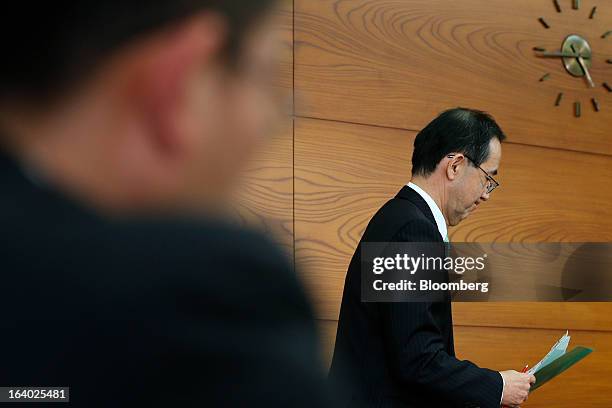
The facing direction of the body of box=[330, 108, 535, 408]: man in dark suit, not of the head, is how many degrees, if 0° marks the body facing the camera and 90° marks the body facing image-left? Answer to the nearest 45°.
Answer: approximately 270°

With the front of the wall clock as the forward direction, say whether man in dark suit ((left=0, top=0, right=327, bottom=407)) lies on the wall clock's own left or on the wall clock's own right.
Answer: on the wall clock's own right

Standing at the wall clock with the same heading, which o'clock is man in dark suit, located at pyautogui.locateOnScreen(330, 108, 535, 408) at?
The man in dark suit is roughly at 2 o'clock from the wall clock.

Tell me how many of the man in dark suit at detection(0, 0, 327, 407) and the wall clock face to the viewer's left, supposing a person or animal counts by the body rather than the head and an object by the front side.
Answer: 0

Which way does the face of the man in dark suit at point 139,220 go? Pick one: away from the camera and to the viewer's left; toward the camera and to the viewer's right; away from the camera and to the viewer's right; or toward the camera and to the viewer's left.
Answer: away from the camera and to the viewer's right

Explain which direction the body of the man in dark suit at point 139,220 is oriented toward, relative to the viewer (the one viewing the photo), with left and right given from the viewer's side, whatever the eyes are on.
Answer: facing away from the viewer and to the right of the viewer

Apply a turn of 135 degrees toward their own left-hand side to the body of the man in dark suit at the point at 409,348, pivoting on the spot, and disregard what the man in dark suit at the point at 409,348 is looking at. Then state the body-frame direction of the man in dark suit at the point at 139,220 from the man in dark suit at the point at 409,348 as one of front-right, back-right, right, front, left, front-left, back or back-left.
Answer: back-left

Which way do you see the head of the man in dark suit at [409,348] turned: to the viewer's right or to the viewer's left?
to the viewer's right

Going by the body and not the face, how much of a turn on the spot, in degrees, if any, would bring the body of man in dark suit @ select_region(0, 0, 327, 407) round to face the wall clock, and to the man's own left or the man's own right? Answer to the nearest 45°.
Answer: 0° — they already face it

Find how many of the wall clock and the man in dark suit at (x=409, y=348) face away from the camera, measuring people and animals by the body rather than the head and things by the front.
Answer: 0
